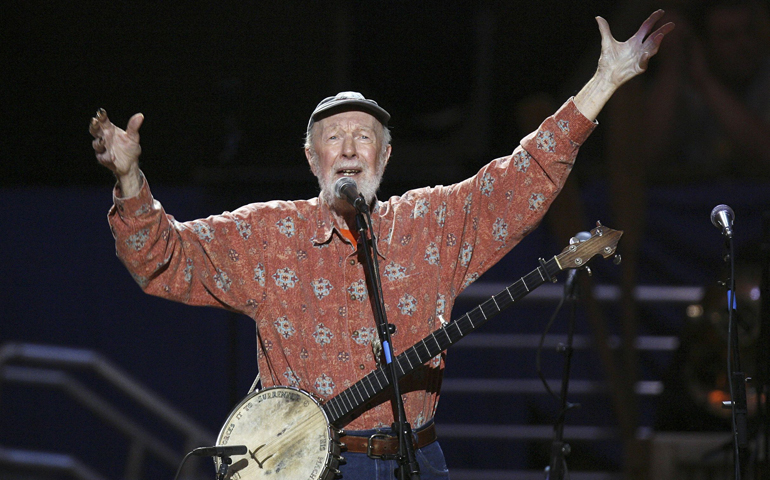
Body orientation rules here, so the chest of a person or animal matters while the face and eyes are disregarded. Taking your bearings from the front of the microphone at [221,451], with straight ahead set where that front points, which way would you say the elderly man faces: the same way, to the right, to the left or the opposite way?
to the right

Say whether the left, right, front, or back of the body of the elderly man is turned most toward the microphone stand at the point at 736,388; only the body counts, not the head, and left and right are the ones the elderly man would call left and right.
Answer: left

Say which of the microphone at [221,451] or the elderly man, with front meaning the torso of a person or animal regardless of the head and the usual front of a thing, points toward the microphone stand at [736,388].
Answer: the microphone

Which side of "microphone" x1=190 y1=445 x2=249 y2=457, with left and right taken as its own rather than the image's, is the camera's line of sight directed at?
right

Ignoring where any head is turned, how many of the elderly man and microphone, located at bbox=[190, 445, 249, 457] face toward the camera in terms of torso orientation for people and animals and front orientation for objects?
1

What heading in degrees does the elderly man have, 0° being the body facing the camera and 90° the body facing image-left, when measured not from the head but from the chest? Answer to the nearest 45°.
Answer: approximately 0°

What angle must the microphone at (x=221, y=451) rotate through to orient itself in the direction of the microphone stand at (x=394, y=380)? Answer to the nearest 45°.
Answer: approximately 45° to its right
